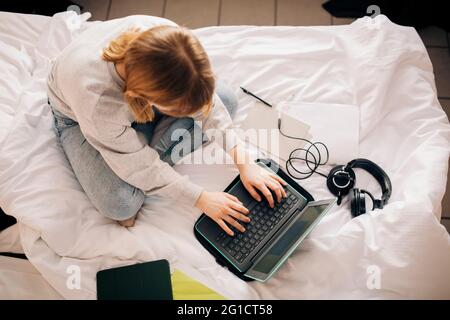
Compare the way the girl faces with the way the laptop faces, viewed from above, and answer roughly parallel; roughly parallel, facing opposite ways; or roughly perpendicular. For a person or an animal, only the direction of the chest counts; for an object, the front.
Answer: roughly parallel, facing opposite ways

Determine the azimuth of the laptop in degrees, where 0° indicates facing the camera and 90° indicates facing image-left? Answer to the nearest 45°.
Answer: approximately 135°

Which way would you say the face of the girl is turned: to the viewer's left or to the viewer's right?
to the viewer's right

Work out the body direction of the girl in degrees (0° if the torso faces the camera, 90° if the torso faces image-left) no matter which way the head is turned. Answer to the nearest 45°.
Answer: approximately 315°
